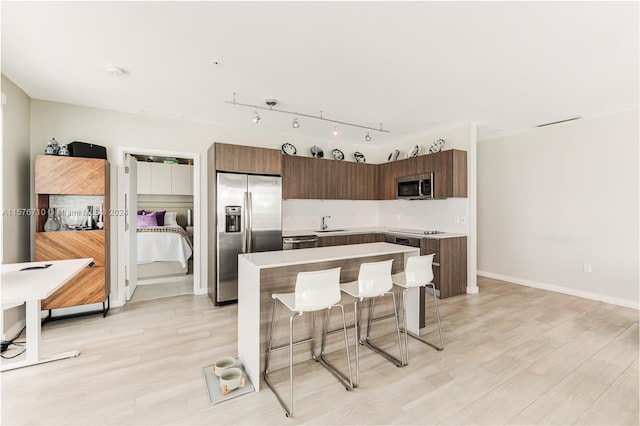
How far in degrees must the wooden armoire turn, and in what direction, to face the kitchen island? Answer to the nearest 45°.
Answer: approximately 45° to its left

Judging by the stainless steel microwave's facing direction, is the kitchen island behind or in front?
in front

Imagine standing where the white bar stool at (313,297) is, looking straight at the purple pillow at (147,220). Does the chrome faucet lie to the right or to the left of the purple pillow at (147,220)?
right

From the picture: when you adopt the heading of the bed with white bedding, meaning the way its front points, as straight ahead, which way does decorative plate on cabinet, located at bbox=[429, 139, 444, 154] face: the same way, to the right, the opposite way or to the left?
to the right

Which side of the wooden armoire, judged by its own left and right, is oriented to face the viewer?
front

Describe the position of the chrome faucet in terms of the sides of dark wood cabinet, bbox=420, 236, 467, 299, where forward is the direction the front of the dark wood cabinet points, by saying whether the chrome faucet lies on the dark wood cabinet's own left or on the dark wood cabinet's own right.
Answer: on the dark wood cabinet's own right

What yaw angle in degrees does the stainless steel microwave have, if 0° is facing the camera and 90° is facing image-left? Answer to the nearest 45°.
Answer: approximately 45°

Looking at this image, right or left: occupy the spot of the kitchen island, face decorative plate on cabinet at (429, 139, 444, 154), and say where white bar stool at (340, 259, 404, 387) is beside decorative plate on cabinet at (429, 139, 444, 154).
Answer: right

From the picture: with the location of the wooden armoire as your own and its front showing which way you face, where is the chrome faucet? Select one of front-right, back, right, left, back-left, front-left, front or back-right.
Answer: left

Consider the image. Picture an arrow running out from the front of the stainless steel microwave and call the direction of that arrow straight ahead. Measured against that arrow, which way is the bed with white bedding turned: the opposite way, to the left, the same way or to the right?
to the left

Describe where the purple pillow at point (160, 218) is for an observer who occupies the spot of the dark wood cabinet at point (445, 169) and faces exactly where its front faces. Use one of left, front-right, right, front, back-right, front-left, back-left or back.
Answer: front-right

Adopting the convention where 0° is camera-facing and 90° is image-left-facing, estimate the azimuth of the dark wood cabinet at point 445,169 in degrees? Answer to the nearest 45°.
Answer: approximately 45°
